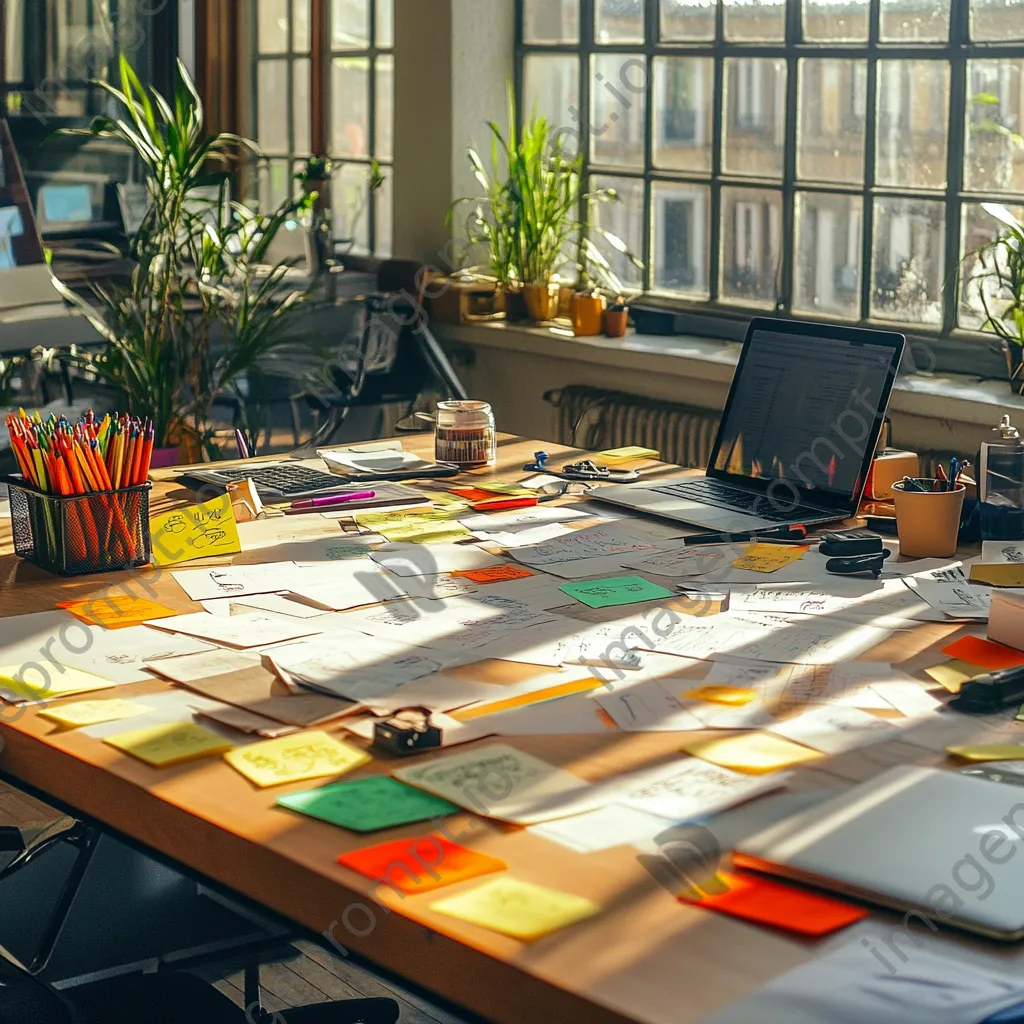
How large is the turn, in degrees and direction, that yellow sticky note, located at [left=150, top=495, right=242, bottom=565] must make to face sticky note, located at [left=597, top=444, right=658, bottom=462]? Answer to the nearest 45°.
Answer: approximately 135° to its left

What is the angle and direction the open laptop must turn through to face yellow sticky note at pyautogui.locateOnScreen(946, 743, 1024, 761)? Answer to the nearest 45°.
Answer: approximately 45° to its left

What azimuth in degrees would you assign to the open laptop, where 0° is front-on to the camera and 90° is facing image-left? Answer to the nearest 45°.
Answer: approximately 45°

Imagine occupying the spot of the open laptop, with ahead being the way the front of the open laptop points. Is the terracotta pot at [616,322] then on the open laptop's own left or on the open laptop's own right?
on the open laptop's own right

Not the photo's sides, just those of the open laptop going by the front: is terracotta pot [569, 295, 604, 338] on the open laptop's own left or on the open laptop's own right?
on the open laptop's own right

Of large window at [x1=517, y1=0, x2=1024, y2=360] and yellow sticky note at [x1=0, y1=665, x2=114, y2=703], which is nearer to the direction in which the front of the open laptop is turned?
the yellow sticky note

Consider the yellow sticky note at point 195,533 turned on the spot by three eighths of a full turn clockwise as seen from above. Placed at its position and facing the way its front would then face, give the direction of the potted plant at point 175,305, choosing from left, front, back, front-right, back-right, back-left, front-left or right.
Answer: front-right

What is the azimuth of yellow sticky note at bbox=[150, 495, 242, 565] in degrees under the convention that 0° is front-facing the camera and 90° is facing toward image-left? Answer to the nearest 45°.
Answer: approximately 0°

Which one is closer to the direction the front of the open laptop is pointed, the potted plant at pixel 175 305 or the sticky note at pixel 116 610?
the sticky note

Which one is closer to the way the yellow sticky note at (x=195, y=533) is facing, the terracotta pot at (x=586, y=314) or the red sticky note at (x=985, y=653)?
the red sticky note
